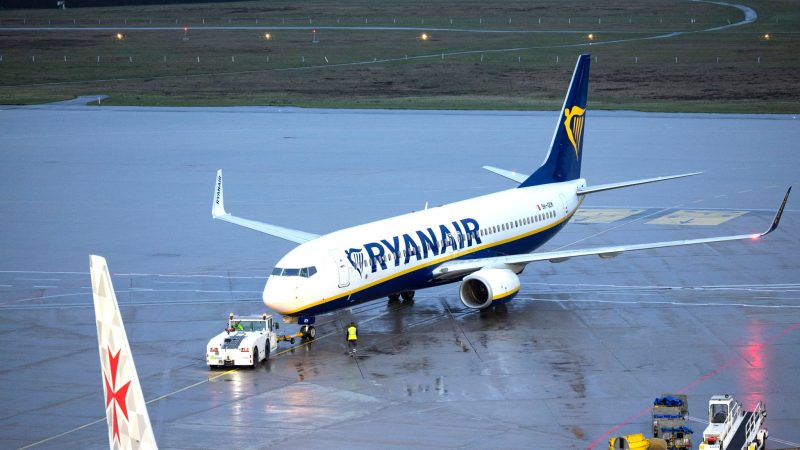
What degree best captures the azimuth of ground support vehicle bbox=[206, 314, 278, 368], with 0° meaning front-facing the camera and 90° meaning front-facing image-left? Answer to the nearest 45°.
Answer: approximately 45°

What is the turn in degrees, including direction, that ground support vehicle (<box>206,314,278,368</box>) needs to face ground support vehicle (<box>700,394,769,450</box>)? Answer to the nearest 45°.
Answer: approximately 90° to its left
